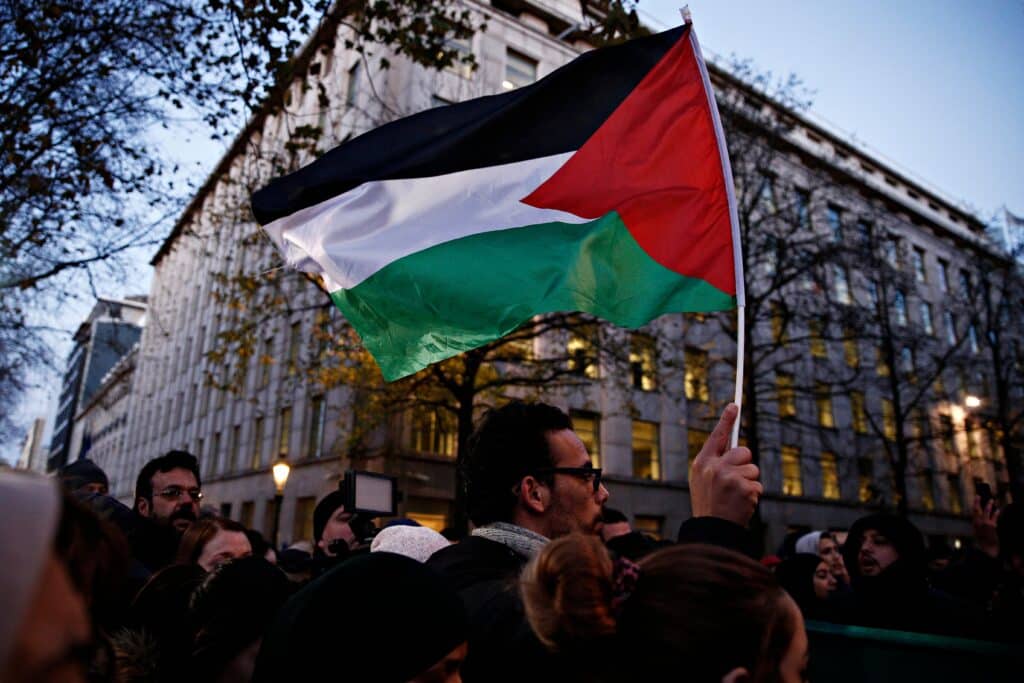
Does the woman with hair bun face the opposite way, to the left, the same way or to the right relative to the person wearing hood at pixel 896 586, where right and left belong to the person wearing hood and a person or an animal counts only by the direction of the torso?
the opposite way

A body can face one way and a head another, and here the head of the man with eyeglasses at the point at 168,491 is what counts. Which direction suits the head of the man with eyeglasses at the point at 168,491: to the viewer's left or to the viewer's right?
to the viewer's right

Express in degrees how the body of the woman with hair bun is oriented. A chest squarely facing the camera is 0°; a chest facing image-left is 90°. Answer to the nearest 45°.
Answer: approximately 225°
